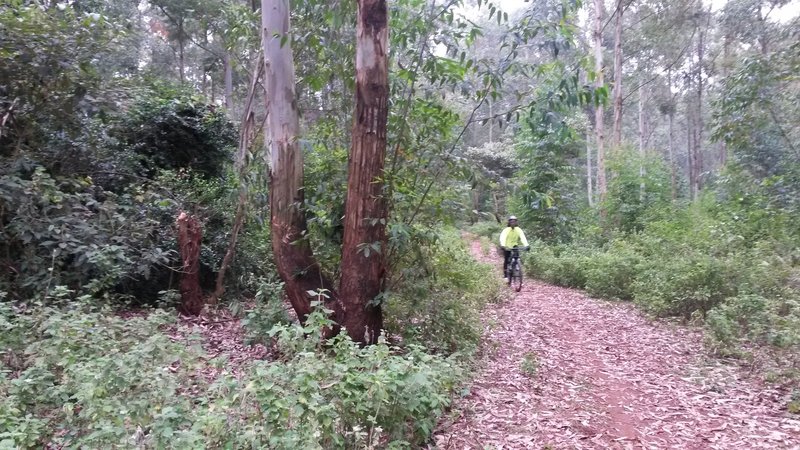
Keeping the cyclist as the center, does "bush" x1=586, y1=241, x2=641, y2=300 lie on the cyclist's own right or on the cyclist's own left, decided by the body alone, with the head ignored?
on the cyclist's own left

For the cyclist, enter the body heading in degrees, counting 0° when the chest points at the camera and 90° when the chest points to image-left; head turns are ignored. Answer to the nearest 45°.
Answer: approximately 0°

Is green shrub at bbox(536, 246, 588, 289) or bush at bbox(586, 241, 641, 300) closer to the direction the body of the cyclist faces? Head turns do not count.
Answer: the bush

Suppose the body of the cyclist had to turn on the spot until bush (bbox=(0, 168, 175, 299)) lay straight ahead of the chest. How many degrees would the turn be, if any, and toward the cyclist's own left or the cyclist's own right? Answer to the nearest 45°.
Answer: approximately 45° to the cyclist's own right

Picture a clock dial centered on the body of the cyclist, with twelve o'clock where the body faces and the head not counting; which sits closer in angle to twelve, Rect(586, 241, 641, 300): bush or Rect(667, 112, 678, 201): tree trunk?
the bush

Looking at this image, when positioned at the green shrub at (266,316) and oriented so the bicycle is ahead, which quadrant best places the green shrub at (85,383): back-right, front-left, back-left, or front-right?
back-right

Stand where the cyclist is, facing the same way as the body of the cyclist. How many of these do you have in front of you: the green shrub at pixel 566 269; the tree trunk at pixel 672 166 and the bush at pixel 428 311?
1
